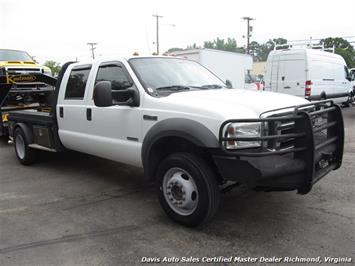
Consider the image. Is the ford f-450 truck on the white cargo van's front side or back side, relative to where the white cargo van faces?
on the back side

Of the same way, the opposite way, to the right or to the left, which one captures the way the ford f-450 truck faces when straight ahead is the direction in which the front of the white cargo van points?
to the right

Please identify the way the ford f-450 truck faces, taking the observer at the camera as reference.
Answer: facing the viewer and to the right of the viewer

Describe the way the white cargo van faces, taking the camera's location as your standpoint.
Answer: facing away from the viewer and to the right of the viewer

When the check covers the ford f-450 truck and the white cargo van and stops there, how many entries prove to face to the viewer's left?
0

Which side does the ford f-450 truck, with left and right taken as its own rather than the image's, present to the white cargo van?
left
